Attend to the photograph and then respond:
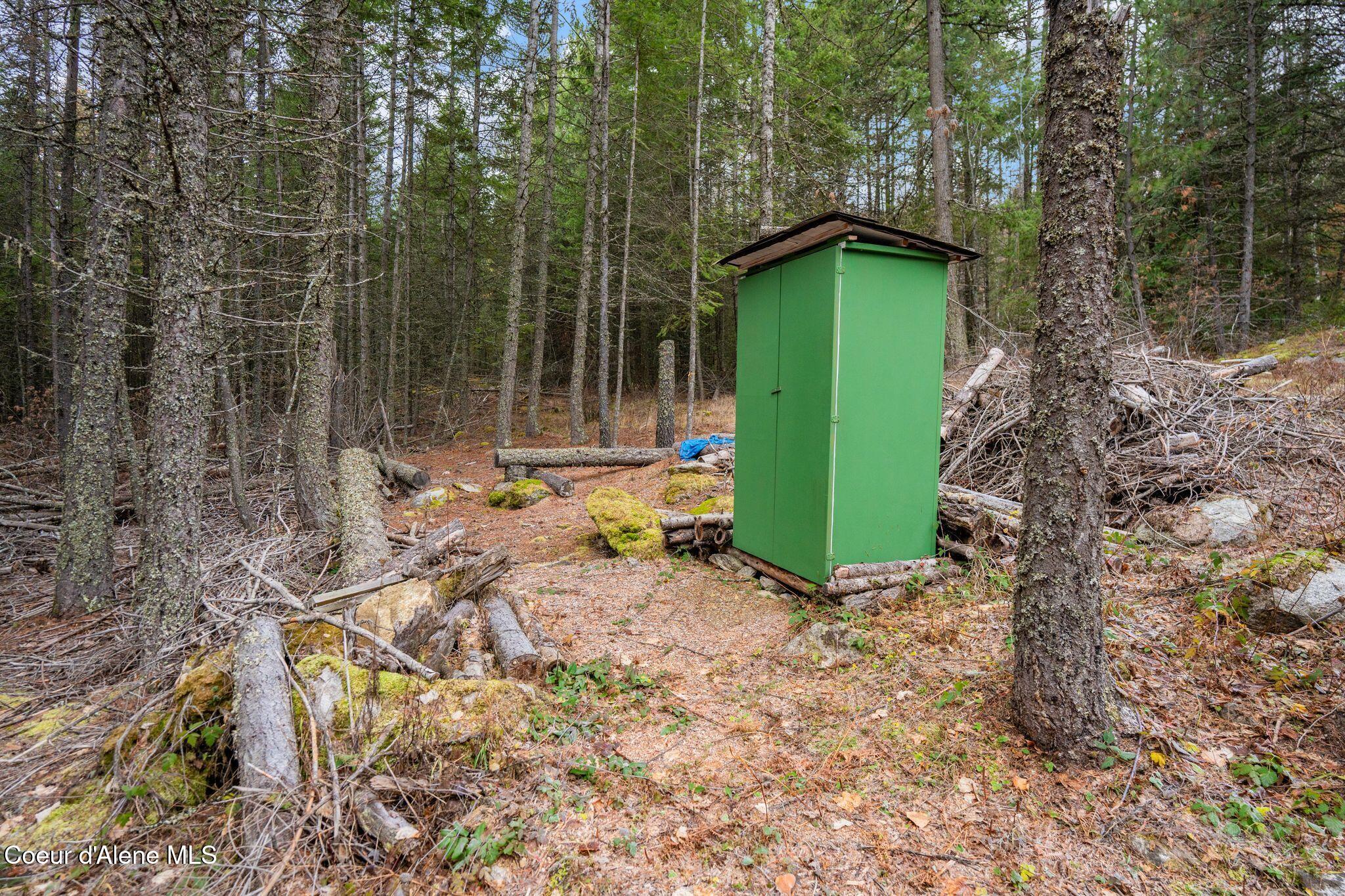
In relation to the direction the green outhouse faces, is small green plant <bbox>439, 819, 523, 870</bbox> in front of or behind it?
in front

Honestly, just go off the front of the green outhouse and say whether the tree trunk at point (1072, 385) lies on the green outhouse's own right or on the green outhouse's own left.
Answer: on the green outhouse's own left

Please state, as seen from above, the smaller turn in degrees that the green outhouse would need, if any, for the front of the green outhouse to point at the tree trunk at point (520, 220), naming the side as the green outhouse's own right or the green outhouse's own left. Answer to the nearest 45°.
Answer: approximately 90° to the green outhouse's own right

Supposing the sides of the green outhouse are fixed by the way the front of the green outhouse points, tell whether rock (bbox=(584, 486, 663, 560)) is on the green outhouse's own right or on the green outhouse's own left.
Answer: on the green outhouse's own right

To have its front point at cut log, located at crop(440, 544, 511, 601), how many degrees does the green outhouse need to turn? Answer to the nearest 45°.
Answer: approximately 45° to its right

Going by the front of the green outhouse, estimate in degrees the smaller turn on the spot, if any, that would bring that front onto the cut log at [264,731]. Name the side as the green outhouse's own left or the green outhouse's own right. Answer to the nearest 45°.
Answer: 0° — it already faces it

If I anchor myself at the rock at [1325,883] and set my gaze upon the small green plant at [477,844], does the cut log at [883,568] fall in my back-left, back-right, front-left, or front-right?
front-right

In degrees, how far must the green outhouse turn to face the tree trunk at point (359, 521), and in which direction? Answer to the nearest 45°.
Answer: approximately 45° to its right

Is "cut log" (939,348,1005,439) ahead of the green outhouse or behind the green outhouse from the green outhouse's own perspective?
behind

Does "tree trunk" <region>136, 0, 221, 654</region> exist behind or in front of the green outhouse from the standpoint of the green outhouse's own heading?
in front

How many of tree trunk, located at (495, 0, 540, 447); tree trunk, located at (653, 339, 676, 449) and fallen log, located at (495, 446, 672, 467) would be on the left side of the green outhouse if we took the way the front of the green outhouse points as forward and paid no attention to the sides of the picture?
0

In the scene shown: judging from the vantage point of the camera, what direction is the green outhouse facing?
facing the viewer and to the left of the viewer

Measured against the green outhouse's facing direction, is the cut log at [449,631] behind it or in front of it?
in front
